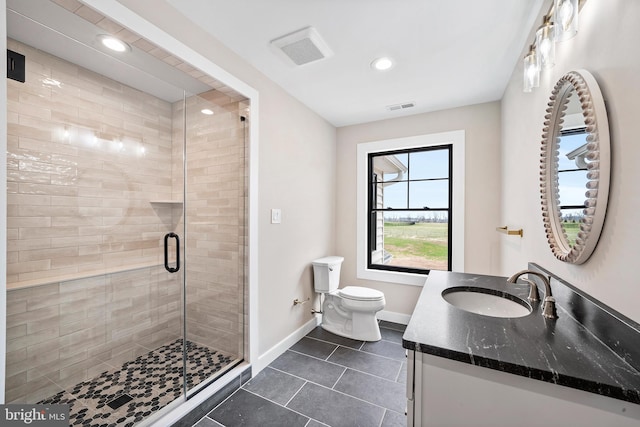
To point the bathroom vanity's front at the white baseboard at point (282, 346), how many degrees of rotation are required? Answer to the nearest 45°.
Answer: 0° — it already faces it

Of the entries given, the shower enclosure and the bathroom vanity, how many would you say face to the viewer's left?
1

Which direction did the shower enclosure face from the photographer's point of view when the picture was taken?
facing the viewer and to the right of the viewer

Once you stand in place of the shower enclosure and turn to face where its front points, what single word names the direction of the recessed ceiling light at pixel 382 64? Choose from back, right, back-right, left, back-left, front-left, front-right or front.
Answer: front

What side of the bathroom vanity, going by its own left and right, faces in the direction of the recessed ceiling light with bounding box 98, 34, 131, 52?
front

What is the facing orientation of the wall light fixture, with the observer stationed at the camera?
facing the viewer and to the left of the viewer

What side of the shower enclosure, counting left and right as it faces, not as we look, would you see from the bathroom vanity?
front

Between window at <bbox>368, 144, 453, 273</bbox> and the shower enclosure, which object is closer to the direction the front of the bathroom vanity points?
the shower enclosure

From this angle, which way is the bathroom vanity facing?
to the viewer's left

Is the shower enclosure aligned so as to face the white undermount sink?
yes

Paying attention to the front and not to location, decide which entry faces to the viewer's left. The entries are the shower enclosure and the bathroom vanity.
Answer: the bathroom vanity

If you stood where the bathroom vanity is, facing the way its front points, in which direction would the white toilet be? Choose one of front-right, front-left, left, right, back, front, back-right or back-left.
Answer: front-right

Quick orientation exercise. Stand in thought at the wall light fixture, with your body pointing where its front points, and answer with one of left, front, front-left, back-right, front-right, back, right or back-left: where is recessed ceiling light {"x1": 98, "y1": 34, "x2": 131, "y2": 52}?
front

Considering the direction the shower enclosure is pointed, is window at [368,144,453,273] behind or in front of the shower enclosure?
in front

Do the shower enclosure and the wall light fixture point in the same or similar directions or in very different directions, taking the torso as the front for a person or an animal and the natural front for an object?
very different directions

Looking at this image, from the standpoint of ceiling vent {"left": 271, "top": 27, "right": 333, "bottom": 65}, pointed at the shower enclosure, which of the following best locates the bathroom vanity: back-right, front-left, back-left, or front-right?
back-left
